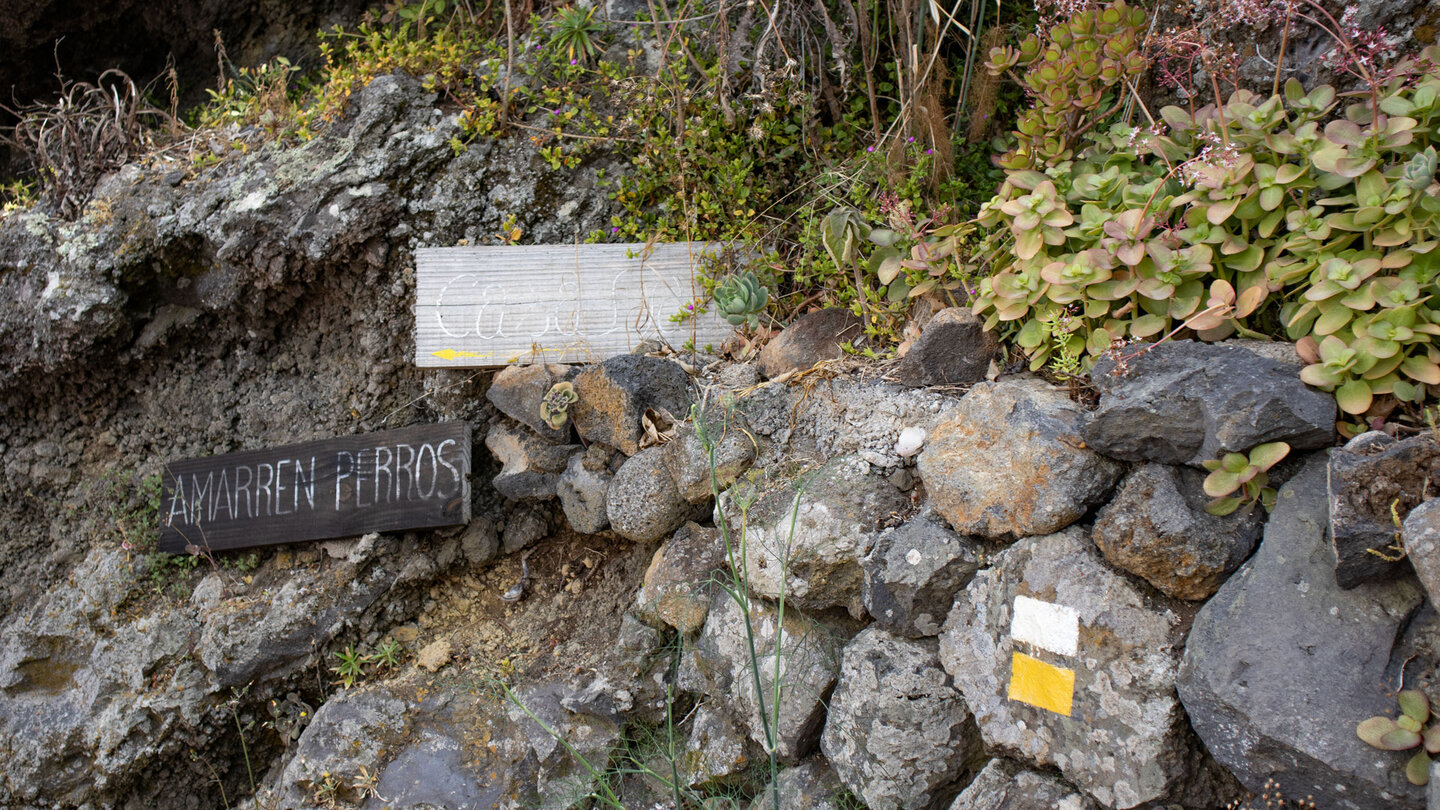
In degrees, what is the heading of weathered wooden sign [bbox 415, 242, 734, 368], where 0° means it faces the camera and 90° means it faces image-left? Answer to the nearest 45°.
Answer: approximately 0°

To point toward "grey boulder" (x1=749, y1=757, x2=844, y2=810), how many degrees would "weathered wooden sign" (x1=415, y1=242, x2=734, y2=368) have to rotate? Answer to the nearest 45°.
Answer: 0° — it already faces it

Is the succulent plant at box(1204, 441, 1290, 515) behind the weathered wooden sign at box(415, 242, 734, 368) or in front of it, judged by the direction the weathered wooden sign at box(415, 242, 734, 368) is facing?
in front

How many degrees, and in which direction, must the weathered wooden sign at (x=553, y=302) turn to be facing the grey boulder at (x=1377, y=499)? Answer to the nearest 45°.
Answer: approximately 45° to its left
